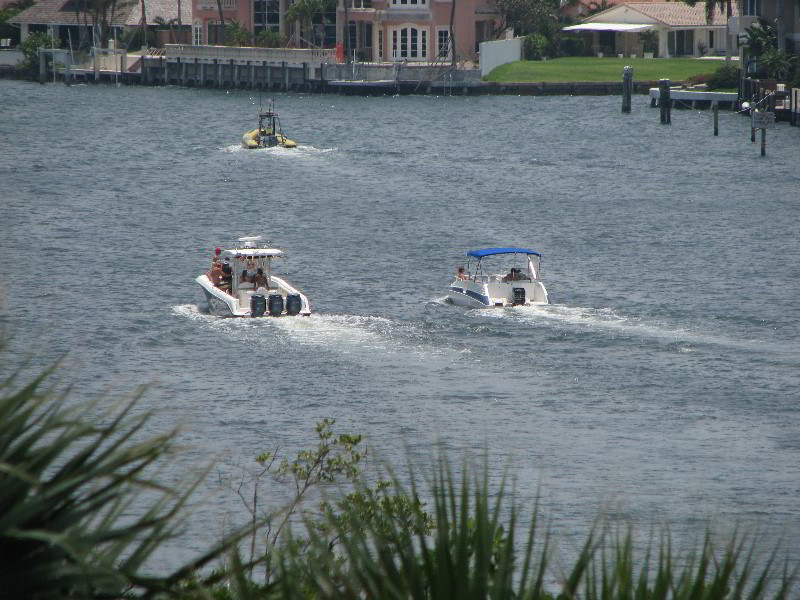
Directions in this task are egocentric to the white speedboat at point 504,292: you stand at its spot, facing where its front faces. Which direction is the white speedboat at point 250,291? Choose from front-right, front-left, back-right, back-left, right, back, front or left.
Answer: front-left

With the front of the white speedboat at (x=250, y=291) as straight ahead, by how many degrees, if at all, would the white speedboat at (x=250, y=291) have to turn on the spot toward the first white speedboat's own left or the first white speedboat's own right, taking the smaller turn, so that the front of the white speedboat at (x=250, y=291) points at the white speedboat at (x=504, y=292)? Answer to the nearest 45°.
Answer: approximately 135° to the first white speedboat's own right

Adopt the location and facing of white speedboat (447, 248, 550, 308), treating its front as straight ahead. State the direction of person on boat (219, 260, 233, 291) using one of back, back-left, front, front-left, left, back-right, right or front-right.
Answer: front-left

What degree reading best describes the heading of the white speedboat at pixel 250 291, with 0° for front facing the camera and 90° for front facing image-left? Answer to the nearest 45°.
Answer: approximately 135°

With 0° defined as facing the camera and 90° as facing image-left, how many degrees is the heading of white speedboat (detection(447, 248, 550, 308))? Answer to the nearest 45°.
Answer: approximately 135°
